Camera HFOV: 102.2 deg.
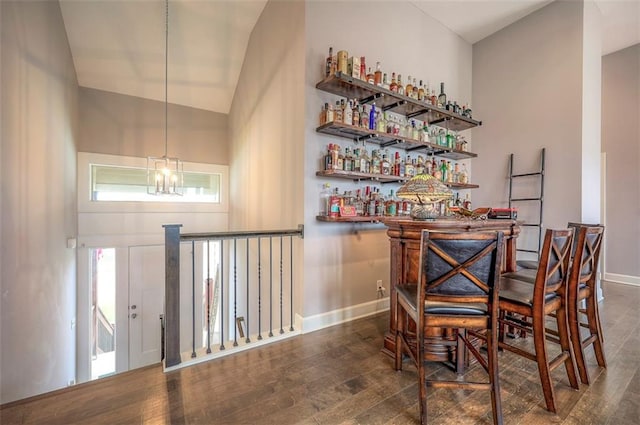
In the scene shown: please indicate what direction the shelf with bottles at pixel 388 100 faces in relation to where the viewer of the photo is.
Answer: facing the viewer and to the right of the viewer

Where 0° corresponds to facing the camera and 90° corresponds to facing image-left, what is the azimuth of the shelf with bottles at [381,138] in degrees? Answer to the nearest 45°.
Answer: approximately 315°

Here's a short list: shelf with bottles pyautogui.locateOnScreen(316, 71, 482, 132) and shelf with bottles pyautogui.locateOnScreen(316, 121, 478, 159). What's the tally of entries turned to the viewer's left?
0

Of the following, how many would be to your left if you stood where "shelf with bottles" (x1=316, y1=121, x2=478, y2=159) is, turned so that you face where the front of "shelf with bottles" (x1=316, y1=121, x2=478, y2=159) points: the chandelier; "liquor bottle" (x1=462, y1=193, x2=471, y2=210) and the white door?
1

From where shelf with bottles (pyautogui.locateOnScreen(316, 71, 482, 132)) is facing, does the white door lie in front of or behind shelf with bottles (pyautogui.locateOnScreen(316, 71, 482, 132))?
behind

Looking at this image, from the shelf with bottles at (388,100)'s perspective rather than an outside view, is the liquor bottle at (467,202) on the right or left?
on its left

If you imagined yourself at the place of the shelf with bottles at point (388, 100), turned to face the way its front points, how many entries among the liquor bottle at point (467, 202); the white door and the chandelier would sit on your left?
1

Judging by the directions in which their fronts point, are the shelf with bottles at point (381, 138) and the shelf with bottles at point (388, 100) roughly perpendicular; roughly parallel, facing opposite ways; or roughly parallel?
roughly parallel
